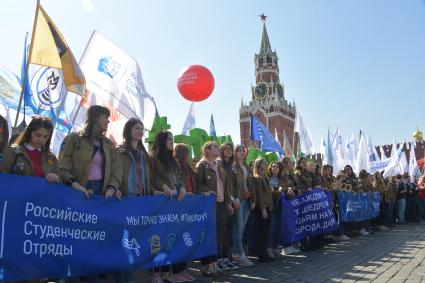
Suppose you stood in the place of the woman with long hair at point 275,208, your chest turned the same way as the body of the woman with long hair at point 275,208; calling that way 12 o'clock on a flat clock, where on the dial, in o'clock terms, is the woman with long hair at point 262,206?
the woman with long hair at point 262,206 is roughly at 2 o'clock from the woman with long hair at point 275,208.

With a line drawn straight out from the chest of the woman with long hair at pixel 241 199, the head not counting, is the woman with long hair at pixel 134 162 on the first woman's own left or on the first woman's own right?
on the first woman's own right

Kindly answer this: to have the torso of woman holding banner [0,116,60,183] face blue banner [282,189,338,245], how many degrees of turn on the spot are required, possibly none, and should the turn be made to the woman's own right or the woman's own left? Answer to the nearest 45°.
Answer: approximately 90° to the woman's own left

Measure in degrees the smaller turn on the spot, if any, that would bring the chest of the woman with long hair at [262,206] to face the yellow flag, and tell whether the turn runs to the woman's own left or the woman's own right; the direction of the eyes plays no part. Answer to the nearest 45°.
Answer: approximately 90° to the woman's own right

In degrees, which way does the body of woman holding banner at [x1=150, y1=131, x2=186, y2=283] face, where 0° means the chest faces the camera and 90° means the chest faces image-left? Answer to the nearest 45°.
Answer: approximately 315°

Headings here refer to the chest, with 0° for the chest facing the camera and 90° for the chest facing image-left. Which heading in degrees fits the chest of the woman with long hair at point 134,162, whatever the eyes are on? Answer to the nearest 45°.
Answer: approximately 315°

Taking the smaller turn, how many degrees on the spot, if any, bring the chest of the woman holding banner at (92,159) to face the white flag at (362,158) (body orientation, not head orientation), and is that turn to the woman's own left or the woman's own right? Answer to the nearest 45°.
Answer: approximately 90° to the woman's own left

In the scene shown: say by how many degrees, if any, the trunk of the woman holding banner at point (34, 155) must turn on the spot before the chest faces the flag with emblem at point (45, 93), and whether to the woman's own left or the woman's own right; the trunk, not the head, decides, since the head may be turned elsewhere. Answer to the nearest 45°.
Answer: approximately 135° to the woman's own left

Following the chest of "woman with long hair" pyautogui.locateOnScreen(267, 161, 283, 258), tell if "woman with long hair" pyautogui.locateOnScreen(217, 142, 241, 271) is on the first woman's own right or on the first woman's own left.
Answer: on the first woman's own right

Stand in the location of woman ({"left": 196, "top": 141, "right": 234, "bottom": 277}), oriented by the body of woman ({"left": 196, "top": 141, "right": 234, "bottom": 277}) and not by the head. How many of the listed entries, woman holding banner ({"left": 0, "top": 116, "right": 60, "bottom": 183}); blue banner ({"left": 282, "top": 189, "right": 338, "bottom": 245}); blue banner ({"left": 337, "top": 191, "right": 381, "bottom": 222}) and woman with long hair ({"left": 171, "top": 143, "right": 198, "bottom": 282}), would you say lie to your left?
2
